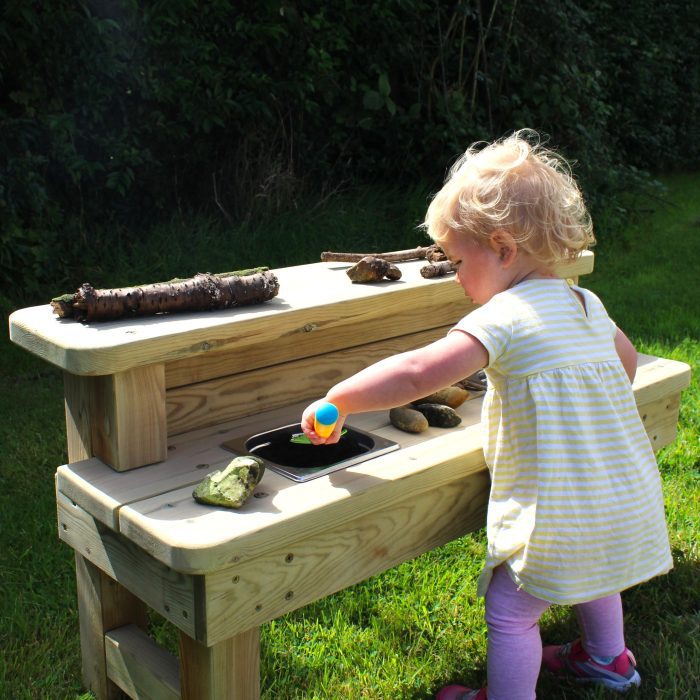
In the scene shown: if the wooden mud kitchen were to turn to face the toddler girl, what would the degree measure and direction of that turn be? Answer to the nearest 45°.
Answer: approximately 45° to its left

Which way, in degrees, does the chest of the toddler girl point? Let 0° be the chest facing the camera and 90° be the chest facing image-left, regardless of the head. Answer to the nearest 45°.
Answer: approximately 135°

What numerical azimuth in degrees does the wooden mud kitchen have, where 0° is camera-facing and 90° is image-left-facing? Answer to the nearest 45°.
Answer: approximately 315°

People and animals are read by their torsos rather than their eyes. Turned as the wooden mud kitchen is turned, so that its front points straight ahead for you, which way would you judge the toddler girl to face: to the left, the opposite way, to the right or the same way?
the opposite way

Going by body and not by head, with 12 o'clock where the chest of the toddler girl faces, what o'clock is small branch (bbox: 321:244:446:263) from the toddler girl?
The small branch is roughly at 1 o'clock from the toddler girl.

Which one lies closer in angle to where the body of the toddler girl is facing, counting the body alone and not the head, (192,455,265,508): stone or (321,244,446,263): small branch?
the small branch

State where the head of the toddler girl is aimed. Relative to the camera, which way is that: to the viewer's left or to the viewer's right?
to the viewer's left
